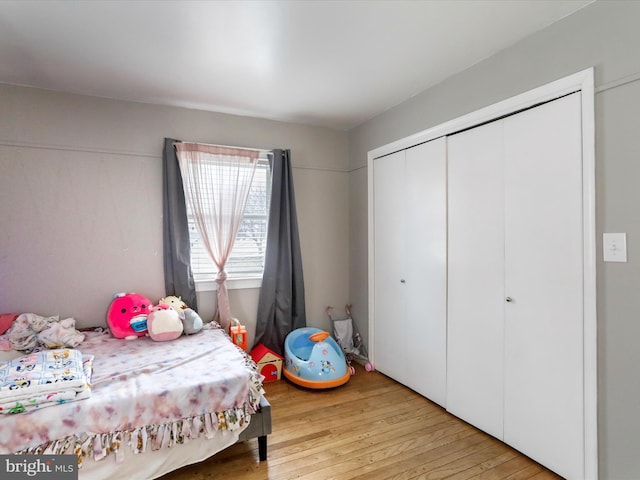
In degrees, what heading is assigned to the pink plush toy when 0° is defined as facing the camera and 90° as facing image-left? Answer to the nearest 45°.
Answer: approximately 315°

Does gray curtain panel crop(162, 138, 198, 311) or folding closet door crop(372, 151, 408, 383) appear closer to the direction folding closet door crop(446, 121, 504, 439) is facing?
the gray curtain panel

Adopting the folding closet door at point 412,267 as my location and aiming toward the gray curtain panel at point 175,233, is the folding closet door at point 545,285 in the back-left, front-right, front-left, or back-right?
back-left

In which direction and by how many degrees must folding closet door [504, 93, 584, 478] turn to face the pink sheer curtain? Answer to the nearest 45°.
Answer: approximately 45° to its right

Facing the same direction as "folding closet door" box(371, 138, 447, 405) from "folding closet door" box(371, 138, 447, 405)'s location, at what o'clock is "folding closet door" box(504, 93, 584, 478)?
"folding closet door" box(504, 93, 584, 478) is roughly at 9 o'clock from "folding closet door" box(371, 138, 447, 405).

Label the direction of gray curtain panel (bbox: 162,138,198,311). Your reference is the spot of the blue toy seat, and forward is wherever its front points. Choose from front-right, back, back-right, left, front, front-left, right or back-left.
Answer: back-right

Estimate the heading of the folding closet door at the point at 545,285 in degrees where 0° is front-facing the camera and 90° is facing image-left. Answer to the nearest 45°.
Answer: approximately 45°

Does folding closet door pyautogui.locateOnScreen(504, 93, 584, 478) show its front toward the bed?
yes

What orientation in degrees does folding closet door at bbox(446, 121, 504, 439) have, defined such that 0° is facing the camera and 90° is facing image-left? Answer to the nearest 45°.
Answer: approximately 45°

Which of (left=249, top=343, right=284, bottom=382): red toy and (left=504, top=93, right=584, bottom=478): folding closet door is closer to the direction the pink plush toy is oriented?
the folding closet door

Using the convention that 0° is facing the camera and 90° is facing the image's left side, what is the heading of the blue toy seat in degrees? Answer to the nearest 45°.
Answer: approximately 315°
